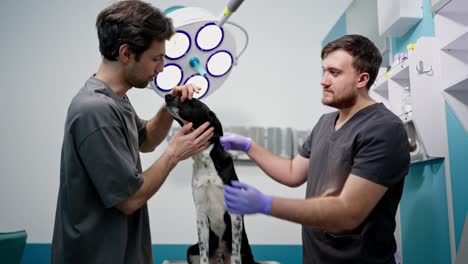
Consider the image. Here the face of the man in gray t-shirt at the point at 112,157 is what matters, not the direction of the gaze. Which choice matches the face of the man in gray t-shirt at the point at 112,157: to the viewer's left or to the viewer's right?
to the viewer's right

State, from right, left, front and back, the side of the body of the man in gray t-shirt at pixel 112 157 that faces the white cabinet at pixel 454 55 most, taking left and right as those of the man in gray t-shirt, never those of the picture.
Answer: front

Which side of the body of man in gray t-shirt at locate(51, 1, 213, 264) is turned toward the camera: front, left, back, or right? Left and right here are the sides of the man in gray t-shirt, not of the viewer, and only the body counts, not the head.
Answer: right

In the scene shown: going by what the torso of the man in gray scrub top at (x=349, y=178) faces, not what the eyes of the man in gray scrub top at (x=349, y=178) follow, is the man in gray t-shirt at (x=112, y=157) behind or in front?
in front

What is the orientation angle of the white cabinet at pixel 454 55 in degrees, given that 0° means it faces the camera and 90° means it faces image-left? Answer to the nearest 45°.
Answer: approximately 90°

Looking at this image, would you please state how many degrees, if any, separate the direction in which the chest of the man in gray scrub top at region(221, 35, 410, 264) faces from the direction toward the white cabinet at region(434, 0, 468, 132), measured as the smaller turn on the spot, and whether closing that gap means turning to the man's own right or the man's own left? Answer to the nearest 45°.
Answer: approximately 180°

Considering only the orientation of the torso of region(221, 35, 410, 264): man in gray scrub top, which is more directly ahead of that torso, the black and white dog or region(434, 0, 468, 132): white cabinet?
the black and white dog

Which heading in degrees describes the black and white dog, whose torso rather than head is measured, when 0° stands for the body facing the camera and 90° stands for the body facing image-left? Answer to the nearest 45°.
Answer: approximately 45°
